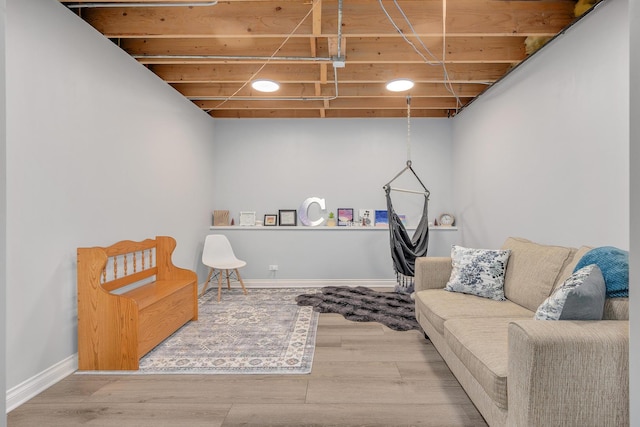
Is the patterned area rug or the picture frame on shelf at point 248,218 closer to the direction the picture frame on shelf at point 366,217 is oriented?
the patterned area rug

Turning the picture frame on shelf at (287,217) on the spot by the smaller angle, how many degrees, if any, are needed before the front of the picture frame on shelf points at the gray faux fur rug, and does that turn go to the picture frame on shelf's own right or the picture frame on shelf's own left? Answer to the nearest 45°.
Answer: approximately 45° to the picture frame on shelf's own left

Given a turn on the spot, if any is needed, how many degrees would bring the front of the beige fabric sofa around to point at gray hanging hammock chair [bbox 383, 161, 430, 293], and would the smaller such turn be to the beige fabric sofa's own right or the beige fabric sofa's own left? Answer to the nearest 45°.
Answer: approximately 90° to the beige fabric sofa's own right

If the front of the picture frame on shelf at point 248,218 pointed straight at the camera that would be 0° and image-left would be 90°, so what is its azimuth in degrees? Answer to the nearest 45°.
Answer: approximately 0°

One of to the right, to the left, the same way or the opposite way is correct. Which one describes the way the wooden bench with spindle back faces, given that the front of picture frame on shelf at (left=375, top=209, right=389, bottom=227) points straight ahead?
to the left

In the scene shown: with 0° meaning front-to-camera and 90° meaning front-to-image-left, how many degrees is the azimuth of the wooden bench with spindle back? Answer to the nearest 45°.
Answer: approximately 315°

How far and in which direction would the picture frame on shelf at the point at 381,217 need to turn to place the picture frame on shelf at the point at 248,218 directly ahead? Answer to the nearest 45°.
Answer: approximately 90° to its right

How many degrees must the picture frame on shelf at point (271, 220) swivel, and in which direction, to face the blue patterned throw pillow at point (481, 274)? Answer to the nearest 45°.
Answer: approximately 45° to its left

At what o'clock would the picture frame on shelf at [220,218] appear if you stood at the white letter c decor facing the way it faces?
The picture frame on shelf is roughly at 3 o'clock from the white letter c decor.
